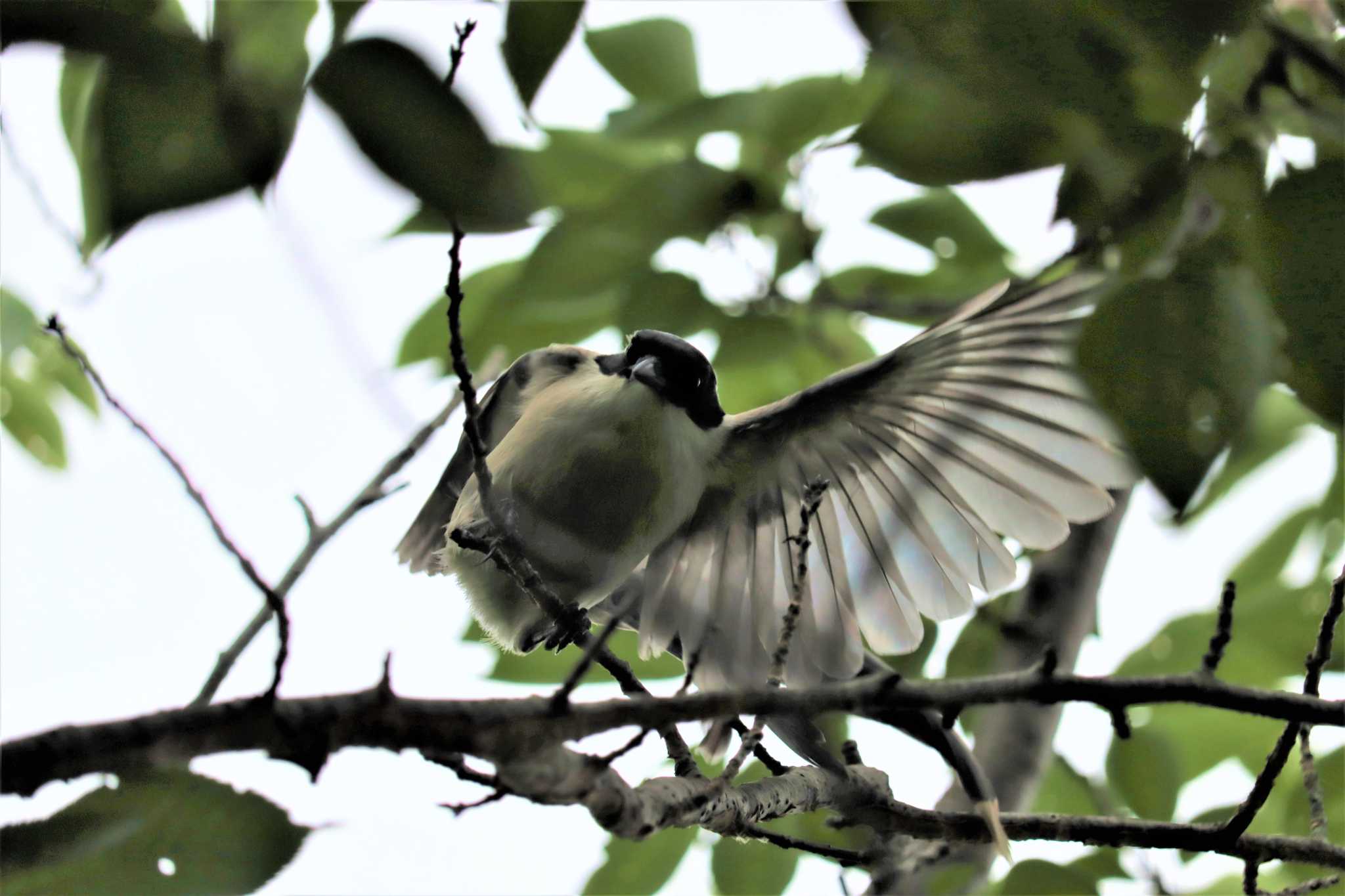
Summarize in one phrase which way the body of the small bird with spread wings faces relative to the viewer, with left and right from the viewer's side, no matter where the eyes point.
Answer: facing the viewer and to the left of the viewer

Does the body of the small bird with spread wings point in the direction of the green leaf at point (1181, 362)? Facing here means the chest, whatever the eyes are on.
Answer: no

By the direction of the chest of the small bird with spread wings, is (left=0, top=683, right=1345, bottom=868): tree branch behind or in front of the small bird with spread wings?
in front

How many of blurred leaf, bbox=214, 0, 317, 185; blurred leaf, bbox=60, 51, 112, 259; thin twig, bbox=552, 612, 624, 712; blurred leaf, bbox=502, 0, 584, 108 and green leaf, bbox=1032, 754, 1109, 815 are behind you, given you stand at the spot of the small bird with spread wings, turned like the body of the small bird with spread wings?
1
